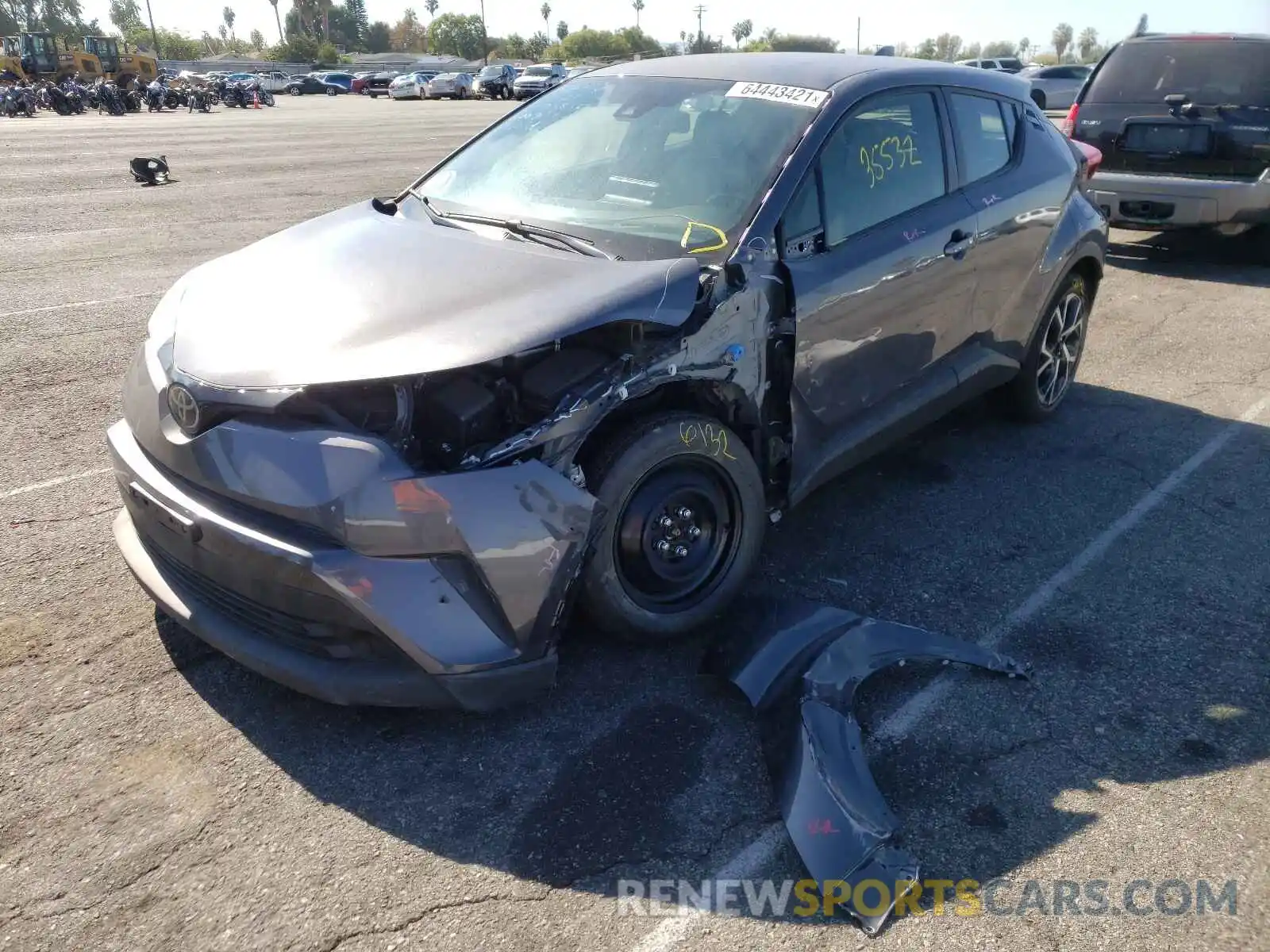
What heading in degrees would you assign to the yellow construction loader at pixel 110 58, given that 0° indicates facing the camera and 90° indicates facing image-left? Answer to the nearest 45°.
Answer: approximately 90°

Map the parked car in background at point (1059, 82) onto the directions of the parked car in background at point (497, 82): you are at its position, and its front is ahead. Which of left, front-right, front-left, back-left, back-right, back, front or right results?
left

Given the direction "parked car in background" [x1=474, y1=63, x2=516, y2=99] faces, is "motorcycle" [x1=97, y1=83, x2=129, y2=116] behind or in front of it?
in front

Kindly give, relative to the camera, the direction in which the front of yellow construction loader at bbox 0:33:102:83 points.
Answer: facing to the left of the viewer

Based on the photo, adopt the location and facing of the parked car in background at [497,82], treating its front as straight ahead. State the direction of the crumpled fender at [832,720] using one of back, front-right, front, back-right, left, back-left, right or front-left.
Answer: front-left

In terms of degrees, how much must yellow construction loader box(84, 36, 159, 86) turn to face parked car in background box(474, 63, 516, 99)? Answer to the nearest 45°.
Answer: approximately 135° to its left

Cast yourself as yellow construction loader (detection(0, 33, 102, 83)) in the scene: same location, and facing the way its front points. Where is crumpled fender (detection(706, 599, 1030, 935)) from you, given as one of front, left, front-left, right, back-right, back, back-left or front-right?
left

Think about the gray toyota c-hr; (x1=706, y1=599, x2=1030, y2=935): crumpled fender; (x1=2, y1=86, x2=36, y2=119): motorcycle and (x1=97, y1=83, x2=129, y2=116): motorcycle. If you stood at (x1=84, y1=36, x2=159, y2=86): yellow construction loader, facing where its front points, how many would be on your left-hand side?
4

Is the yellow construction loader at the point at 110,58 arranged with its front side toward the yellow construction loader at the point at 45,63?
yes
